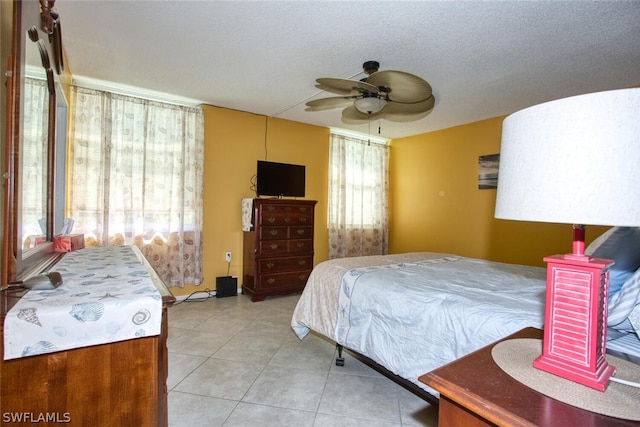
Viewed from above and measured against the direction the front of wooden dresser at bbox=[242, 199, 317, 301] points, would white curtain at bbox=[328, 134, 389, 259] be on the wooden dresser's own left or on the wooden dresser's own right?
on the wooden dresser's own left

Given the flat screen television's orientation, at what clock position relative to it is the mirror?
The mirror is roughly at 2 o'clock from the flat screen television.

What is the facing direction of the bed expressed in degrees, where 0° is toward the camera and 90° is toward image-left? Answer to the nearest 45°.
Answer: approximately 135°

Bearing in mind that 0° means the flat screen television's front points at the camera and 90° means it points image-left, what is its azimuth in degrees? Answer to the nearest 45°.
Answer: approximately 315°

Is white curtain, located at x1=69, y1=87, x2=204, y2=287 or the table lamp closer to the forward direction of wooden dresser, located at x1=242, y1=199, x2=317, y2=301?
the table lamp

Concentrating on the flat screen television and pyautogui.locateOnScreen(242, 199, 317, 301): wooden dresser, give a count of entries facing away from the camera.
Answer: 0

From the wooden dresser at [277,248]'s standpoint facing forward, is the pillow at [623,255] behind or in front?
in front

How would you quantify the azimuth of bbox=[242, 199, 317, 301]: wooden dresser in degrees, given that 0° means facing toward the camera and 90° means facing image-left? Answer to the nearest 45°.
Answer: approximately 315°
